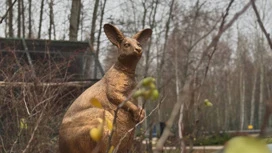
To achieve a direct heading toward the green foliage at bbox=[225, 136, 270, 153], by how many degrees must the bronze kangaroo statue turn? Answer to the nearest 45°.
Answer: approximately 45° to its right

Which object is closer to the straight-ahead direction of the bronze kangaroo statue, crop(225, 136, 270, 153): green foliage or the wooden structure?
the green foliage

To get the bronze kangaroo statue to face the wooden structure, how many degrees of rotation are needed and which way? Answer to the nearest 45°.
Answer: approximately 135° to its left

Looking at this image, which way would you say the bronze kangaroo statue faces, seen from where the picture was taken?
facing the viewer and to the right of the viewer

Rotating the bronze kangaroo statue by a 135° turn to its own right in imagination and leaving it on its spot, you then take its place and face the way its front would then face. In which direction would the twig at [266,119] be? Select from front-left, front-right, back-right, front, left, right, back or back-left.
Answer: left
